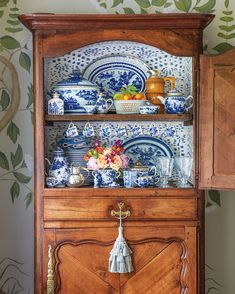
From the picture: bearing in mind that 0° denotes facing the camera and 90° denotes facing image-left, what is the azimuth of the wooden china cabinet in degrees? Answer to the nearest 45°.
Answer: approximately 0°
